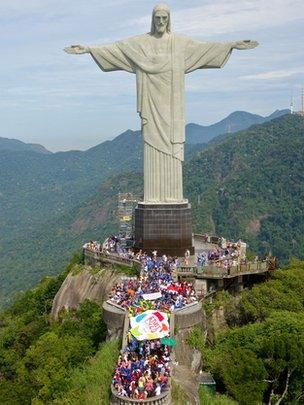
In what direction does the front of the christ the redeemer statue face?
toward the camera
